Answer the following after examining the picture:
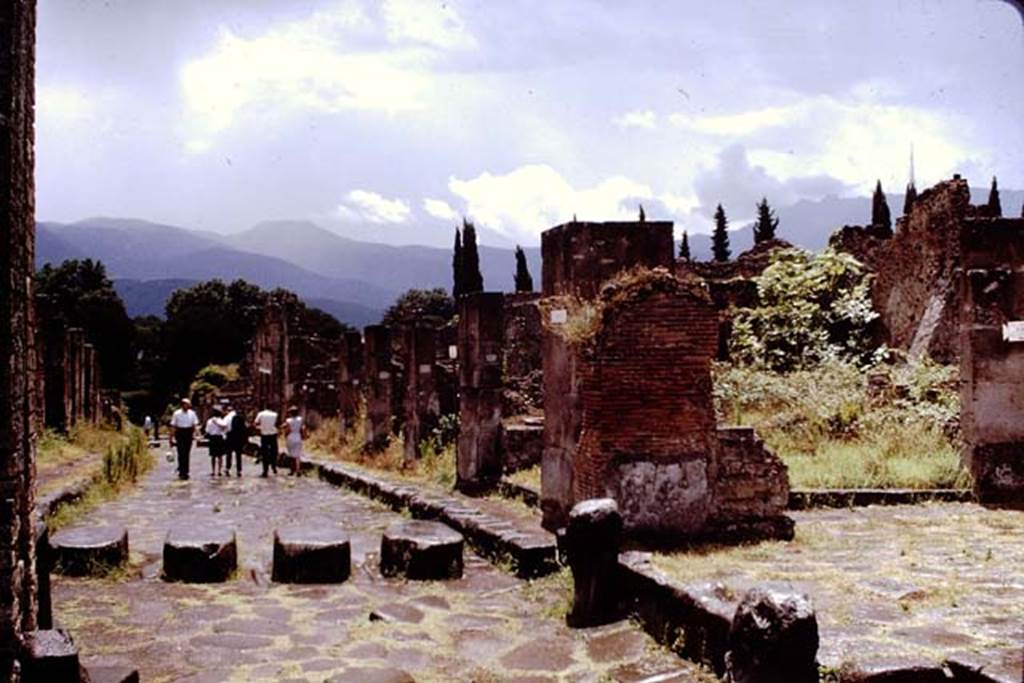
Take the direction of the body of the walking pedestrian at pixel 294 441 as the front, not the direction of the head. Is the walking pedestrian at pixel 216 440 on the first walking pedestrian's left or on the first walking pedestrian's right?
on the first walking pedestrian's left

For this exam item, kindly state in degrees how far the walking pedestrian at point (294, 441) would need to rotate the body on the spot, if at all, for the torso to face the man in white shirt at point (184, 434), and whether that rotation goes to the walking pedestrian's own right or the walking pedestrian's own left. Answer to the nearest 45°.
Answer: approximately 90° to the walking pedestrian's own left

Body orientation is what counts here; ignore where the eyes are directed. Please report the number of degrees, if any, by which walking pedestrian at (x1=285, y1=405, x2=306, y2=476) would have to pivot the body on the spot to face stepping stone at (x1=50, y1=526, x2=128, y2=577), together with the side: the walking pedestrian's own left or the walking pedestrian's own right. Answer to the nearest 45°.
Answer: approximately 180°

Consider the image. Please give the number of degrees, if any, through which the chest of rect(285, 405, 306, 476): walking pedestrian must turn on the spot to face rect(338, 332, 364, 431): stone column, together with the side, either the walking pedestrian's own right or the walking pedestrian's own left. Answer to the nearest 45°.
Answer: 0° — they already face it

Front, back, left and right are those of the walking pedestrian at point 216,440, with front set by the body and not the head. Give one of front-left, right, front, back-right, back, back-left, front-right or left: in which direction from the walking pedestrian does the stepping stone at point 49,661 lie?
back

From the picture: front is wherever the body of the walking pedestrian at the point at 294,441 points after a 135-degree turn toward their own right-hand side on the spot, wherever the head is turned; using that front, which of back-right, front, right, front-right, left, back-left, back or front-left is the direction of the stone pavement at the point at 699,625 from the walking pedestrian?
front-right

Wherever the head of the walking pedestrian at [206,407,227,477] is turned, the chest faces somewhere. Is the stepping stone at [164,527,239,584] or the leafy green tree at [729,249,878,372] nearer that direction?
the leafy green tree

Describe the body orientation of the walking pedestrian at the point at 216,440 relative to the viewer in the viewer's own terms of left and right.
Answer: facing away from the viewer

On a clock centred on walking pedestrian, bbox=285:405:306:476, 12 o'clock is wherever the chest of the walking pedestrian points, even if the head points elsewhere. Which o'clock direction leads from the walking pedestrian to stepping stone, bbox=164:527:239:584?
The stepping stone is roughly at 6 o'clock from the walking pedestrian.

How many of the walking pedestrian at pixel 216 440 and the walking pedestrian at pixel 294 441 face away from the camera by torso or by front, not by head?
2

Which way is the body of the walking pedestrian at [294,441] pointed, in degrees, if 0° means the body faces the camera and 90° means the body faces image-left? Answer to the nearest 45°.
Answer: approximately 180°

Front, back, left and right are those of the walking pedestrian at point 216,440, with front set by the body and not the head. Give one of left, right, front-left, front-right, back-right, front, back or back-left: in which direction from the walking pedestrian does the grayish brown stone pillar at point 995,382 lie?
back-right

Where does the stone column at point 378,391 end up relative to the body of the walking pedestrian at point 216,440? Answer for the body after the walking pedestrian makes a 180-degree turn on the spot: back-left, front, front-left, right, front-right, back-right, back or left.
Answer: left

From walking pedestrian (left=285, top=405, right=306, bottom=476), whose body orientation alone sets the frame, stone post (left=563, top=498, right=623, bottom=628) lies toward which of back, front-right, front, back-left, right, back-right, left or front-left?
back

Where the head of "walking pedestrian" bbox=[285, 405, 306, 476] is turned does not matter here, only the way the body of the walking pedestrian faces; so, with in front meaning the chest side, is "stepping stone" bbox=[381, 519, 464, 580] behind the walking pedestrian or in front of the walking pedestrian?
behind

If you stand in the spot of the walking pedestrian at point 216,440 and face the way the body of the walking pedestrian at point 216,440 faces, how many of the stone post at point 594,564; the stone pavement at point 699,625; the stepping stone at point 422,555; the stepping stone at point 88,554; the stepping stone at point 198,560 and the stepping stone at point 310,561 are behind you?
6

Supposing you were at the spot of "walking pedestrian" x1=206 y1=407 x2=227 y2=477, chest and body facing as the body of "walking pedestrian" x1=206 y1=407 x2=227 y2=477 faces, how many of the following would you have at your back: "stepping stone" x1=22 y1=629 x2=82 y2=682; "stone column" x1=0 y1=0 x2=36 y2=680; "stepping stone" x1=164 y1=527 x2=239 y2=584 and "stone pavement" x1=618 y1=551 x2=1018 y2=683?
4

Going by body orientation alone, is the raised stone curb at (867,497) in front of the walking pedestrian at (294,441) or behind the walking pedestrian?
behind

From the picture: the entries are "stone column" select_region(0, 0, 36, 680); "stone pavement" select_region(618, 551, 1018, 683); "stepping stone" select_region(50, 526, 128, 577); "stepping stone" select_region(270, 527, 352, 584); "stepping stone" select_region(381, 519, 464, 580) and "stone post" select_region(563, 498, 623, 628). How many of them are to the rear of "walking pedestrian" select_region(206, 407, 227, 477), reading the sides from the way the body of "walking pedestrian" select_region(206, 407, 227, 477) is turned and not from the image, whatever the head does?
6
